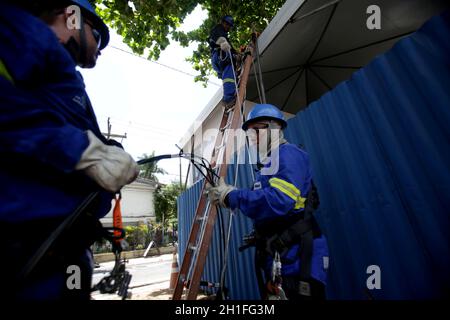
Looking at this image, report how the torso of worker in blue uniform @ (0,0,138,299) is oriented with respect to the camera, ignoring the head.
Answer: to the viewer's right

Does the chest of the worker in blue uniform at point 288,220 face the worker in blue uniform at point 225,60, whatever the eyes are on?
no

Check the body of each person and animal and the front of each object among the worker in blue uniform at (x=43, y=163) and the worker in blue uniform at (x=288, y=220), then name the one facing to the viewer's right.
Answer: the worker in blue uniform at (x=43, y=163)

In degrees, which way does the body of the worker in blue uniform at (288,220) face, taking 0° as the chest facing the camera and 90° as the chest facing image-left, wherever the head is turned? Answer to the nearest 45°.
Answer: approximately 90°

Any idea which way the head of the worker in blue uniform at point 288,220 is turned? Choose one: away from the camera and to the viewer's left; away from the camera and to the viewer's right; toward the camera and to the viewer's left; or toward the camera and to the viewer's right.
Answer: toward the camera and to the viewer's left

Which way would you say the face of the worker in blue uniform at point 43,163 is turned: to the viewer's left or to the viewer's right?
to the viewer's right
